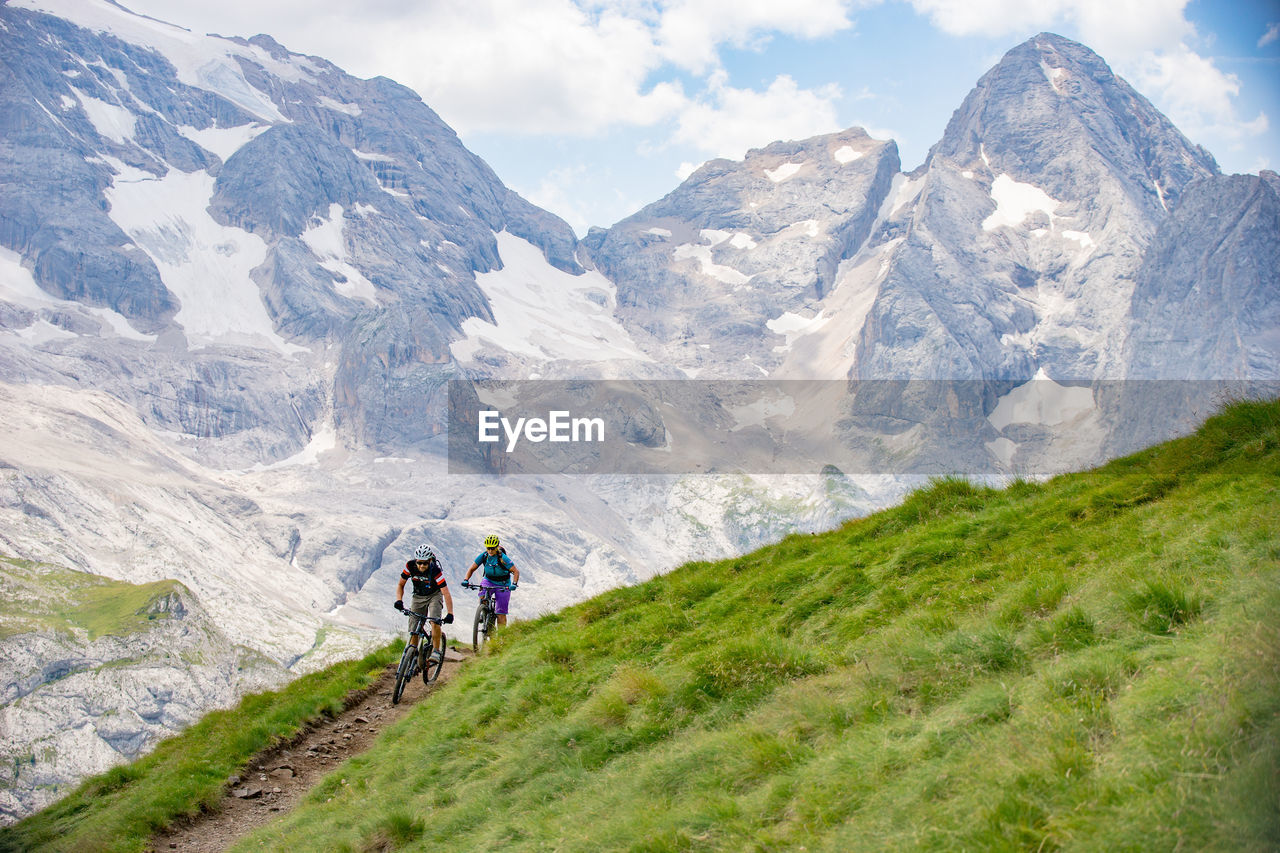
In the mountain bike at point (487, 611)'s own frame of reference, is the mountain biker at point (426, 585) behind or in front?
in front

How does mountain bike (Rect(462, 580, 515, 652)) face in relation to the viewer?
toward the camera

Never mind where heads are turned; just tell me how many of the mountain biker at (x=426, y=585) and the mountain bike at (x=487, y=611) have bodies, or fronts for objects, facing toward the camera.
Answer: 2
